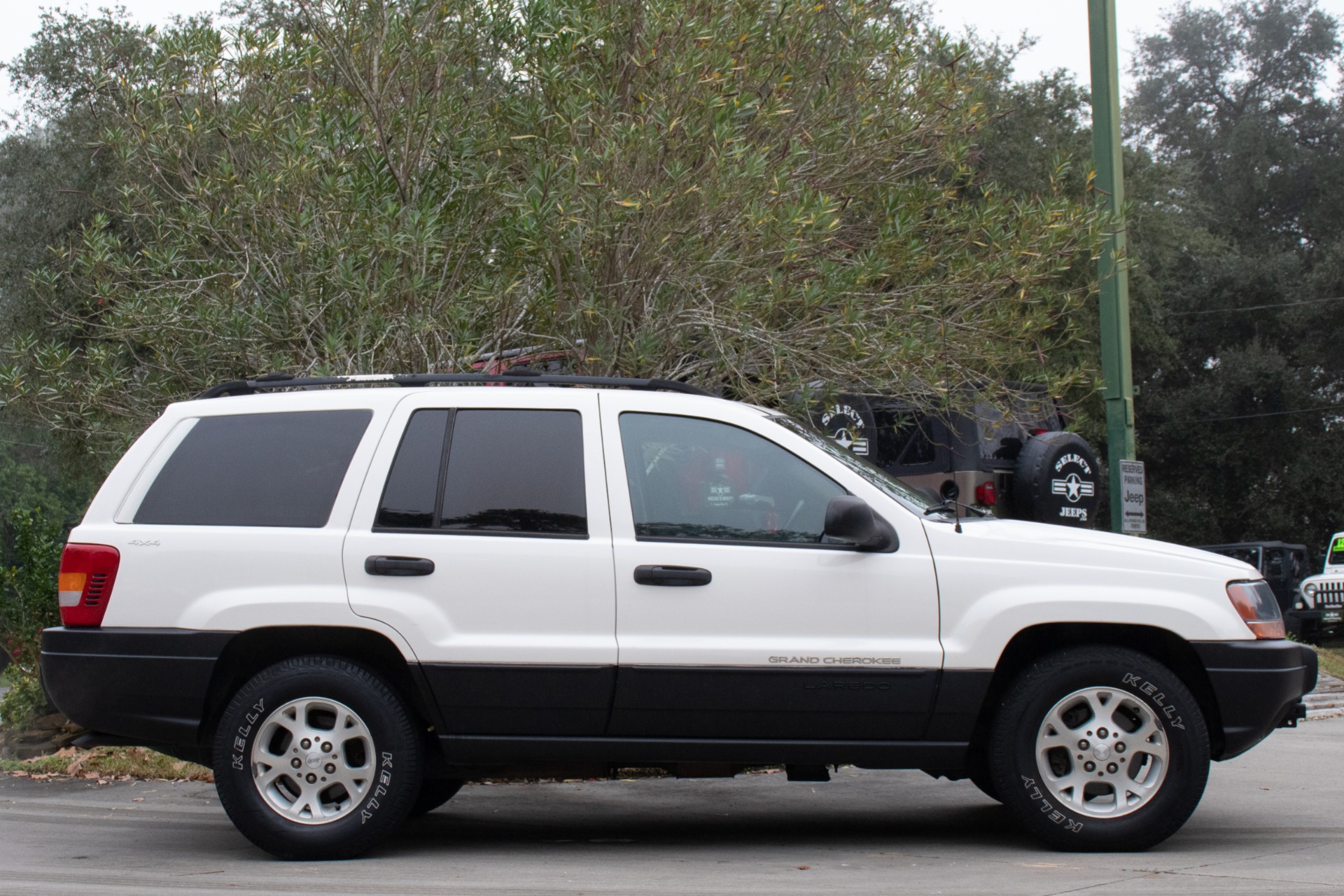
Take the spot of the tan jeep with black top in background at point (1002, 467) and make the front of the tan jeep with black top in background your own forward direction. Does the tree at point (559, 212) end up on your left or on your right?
on your left

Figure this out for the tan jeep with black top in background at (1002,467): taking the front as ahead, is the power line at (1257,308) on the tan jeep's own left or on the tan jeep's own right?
on the tan jeep's own right

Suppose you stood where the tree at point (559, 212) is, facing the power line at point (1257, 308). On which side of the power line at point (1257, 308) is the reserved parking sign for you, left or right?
right

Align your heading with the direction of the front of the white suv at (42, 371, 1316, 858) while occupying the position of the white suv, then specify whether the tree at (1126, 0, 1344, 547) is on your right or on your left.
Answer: on your left

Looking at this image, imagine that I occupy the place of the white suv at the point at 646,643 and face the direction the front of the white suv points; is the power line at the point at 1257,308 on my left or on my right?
on my left

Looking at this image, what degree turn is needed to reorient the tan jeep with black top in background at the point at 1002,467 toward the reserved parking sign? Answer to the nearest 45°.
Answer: approximately 180°

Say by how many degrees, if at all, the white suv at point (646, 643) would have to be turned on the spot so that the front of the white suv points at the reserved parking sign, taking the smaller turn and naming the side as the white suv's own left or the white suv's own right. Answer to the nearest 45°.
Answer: approximately 45° to the white suv's own left

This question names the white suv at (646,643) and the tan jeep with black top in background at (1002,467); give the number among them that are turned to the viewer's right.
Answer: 1

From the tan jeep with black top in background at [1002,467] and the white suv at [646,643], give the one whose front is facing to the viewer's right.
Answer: the white suv

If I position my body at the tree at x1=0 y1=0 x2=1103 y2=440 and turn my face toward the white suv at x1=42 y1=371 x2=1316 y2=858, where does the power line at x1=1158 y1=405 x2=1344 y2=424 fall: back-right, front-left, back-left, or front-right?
back-left

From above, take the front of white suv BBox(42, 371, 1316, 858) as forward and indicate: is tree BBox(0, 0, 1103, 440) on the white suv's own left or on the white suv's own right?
on the white suv's own left

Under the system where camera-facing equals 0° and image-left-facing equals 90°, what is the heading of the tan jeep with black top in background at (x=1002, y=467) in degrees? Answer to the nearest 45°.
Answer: approximately 135°

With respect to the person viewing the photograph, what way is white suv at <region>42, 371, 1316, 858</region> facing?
facing to the right of the viewer
